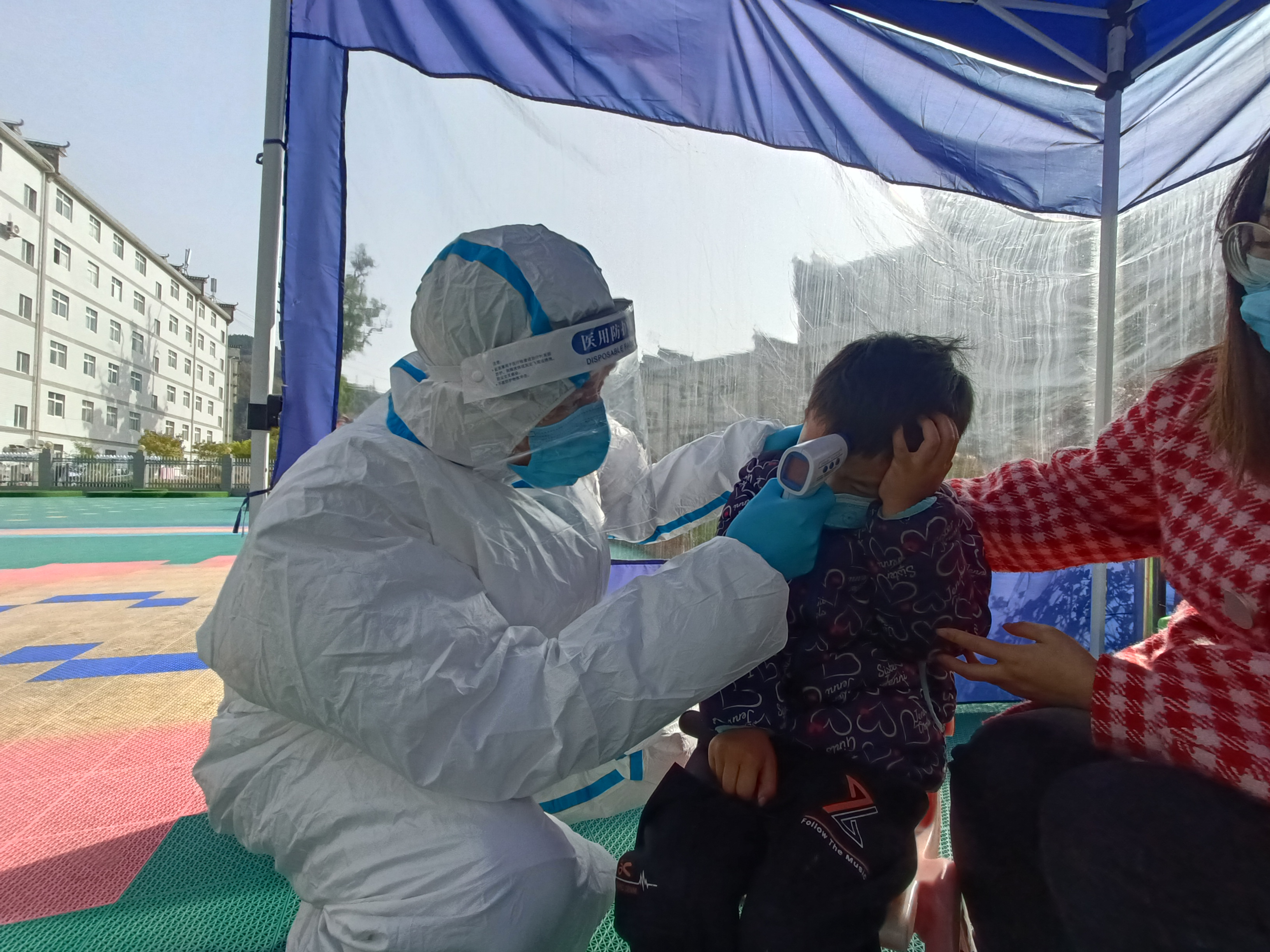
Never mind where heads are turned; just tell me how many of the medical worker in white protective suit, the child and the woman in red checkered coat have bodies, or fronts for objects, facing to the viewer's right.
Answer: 1

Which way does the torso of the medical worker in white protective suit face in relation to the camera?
to the viewer's right

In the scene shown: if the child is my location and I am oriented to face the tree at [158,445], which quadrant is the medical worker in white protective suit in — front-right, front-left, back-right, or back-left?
front-left

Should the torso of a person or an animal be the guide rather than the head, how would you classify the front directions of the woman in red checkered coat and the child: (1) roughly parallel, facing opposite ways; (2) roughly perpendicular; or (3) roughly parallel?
roughly parallel

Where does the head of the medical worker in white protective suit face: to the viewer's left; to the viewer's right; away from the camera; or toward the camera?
to the viewer's right

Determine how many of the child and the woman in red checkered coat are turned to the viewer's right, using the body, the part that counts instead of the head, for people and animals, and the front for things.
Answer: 0

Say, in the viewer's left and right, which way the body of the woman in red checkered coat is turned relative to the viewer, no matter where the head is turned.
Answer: facing the viewer and to the left of the viewer

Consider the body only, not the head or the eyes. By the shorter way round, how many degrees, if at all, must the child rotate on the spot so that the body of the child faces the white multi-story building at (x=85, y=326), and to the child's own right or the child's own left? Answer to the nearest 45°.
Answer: approximately 90° to the child's own right

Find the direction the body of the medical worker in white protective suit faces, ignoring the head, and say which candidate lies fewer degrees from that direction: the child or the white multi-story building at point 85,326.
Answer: the child

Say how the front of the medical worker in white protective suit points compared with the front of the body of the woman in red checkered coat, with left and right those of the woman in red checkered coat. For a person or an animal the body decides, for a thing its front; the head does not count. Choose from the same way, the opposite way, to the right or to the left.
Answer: the opposite way
